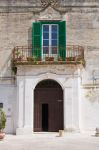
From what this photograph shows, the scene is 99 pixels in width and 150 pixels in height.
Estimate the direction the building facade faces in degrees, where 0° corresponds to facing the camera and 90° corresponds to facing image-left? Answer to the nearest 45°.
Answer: approximately 0°
